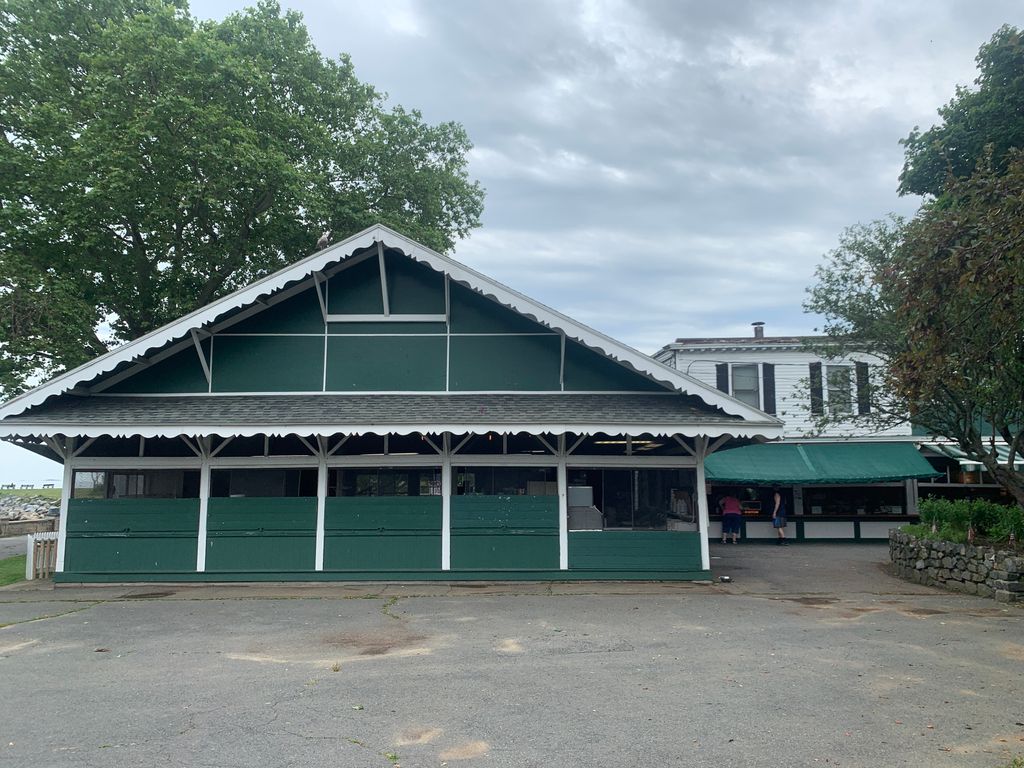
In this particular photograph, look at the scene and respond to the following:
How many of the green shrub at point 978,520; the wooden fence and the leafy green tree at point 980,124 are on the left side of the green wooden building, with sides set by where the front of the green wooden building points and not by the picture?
2

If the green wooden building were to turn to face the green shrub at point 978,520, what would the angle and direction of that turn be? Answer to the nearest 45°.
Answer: approximately 90° to its left

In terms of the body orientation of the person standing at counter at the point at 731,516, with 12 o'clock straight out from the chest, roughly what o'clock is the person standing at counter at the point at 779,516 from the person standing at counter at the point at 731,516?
the person standing at counter at the point at 779,516 is roughly at 2 o'clock from the person standing at counter at the point at 731,516.

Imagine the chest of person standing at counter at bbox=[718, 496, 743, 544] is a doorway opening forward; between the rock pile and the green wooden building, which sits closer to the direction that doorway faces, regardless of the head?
the rock pile

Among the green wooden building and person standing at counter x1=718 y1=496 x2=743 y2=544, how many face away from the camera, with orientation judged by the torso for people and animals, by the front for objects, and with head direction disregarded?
1

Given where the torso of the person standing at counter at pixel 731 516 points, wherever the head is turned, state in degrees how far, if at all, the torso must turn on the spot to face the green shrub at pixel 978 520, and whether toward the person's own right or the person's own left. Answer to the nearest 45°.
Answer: approximately 135° to the person's own right

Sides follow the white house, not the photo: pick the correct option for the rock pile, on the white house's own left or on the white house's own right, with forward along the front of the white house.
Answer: on the white house's own right

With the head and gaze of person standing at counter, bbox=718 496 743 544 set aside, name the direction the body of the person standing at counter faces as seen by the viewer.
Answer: away from the camera

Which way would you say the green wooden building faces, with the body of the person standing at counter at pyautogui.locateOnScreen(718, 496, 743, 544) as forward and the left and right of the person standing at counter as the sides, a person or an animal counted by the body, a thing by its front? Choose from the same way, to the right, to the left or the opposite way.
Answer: the opposite way

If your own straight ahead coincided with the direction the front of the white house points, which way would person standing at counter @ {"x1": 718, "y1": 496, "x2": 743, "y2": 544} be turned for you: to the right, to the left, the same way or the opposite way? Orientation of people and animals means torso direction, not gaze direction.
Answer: the opposite way
